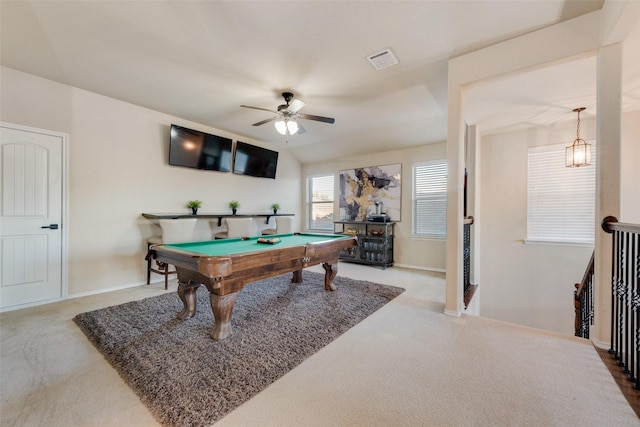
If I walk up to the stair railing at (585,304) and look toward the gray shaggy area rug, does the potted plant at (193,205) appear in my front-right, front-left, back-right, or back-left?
front-right

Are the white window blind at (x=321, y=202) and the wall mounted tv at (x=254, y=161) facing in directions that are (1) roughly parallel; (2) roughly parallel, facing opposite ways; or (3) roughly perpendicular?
roughly perpendicular

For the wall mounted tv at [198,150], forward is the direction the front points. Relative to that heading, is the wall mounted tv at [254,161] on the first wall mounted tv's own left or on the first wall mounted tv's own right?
on the first wall mounted tv's own left

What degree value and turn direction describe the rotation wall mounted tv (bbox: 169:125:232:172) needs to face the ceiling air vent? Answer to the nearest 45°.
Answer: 0° — it already faces it

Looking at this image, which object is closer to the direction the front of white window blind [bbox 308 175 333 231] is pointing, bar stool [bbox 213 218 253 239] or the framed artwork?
the bar stool

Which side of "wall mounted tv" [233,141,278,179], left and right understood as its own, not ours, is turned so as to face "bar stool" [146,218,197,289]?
right

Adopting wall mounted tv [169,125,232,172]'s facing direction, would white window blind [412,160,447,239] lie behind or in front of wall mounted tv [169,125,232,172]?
in front

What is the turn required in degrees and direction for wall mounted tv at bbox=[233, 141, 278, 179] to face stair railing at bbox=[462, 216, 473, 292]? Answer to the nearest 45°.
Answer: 0° — it already faces it

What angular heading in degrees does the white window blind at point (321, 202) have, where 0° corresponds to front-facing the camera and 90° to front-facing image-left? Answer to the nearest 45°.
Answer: approximately 45°

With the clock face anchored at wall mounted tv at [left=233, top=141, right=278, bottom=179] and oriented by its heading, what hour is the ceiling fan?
The ceiling fan is roughly at 1 o'clock from the wall mounted tv.

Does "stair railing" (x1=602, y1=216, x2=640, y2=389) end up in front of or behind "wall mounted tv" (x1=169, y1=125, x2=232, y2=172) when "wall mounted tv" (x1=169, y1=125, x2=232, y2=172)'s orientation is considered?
in front

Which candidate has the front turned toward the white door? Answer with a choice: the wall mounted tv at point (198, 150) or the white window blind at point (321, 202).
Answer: the white window blind

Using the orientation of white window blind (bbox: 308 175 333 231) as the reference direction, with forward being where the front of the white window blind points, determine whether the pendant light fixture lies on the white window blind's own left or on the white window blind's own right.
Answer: on the white window blind's own left

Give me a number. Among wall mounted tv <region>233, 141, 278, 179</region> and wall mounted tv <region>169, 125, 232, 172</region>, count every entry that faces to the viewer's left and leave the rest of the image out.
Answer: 0

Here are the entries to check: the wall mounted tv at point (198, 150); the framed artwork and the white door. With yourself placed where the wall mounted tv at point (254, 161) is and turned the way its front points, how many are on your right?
2

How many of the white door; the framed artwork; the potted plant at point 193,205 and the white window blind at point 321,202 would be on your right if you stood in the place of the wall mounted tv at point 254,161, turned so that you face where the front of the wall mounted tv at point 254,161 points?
2

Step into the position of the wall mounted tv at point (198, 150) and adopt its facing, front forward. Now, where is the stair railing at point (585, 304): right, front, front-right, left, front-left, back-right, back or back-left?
front

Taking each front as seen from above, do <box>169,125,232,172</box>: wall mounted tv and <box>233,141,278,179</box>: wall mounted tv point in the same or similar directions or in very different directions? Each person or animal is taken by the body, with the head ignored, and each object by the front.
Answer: same or similar directions
